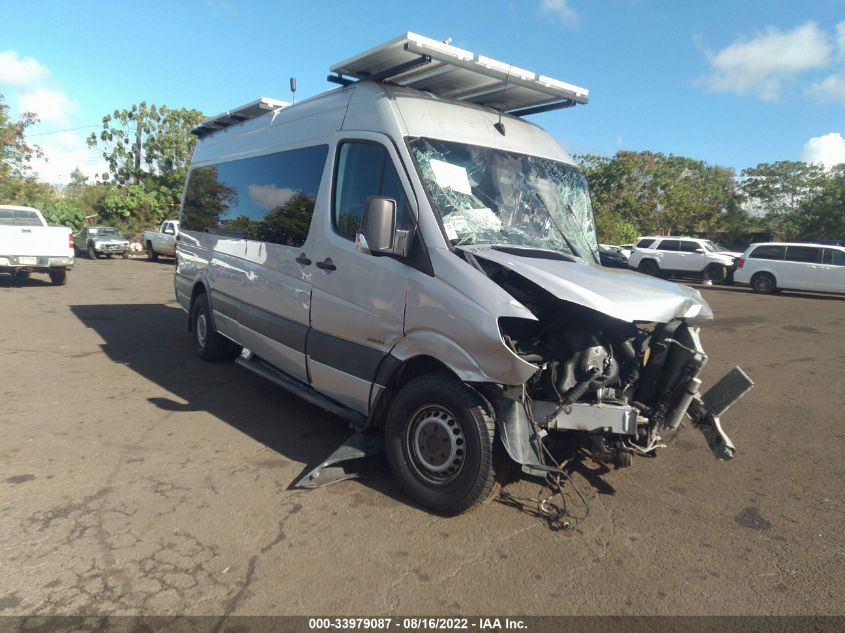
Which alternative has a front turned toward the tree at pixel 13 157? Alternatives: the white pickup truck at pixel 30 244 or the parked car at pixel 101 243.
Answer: the white pickup truck

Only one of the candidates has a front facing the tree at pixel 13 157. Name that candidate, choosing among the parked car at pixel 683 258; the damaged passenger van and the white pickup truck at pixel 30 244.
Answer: the white pickup truck

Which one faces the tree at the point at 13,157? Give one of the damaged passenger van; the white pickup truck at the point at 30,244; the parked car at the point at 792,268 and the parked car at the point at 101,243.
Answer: the white pickup truck

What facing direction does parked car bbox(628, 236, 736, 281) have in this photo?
to the viewer's right

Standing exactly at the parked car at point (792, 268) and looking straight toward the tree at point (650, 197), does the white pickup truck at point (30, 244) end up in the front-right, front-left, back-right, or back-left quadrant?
back-left

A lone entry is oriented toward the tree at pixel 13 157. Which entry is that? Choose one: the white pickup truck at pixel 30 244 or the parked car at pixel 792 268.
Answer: the white pickup truck

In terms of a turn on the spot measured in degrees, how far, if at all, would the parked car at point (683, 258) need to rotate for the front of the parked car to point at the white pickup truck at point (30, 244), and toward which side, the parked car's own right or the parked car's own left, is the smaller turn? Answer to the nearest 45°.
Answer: approximately 135° to the parked car's own right

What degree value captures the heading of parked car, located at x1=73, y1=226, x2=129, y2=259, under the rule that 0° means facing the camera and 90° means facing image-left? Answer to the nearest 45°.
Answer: approximately 315°

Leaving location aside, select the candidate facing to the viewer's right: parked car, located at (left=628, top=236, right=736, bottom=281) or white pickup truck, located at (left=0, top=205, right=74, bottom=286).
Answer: the parked car

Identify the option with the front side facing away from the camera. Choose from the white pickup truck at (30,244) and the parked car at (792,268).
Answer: the white pickup truck

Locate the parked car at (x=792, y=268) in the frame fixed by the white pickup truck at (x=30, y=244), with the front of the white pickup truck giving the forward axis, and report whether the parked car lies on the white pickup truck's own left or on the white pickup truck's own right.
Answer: on the white pickup truck's own right

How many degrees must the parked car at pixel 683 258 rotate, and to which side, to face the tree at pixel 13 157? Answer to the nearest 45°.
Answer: approximately 180°

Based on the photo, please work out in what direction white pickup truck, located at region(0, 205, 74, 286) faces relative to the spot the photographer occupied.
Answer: facing away from the viewer
